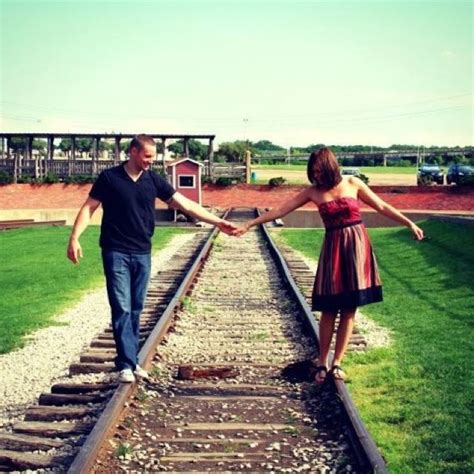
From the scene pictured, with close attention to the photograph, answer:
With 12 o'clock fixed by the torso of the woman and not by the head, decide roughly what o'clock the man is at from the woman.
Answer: The man is roughly at 3 o'clock from the woman.

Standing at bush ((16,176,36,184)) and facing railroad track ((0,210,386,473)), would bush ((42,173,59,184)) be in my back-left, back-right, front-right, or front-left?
front-left

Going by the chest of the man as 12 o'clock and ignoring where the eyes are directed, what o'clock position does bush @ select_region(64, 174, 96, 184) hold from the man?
The bush is roughly at 6 o'clock from the man.

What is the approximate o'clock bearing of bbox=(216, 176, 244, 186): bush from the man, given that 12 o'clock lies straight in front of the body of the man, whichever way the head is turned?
The bush is roughly at 6 o'clock from the man.

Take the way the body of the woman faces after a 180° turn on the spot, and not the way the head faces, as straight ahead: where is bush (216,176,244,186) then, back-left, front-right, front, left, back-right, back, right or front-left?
front

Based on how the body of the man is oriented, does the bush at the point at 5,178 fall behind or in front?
behind

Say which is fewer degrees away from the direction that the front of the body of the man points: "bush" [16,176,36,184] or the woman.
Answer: the woman

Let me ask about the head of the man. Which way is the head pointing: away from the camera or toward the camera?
toward the camera

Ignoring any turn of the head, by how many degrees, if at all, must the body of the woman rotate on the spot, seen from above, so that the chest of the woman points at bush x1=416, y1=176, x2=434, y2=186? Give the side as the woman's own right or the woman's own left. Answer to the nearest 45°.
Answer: approximately 180°

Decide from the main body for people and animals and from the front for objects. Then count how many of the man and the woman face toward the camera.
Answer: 2

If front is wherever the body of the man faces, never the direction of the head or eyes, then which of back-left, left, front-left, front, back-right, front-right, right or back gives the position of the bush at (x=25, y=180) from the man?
back

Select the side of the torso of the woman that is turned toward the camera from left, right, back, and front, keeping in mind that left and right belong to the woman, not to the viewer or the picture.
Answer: front

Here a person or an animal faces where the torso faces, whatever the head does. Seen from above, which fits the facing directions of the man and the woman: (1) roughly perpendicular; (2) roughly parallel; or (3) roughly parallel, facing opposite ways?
roughly parallel
